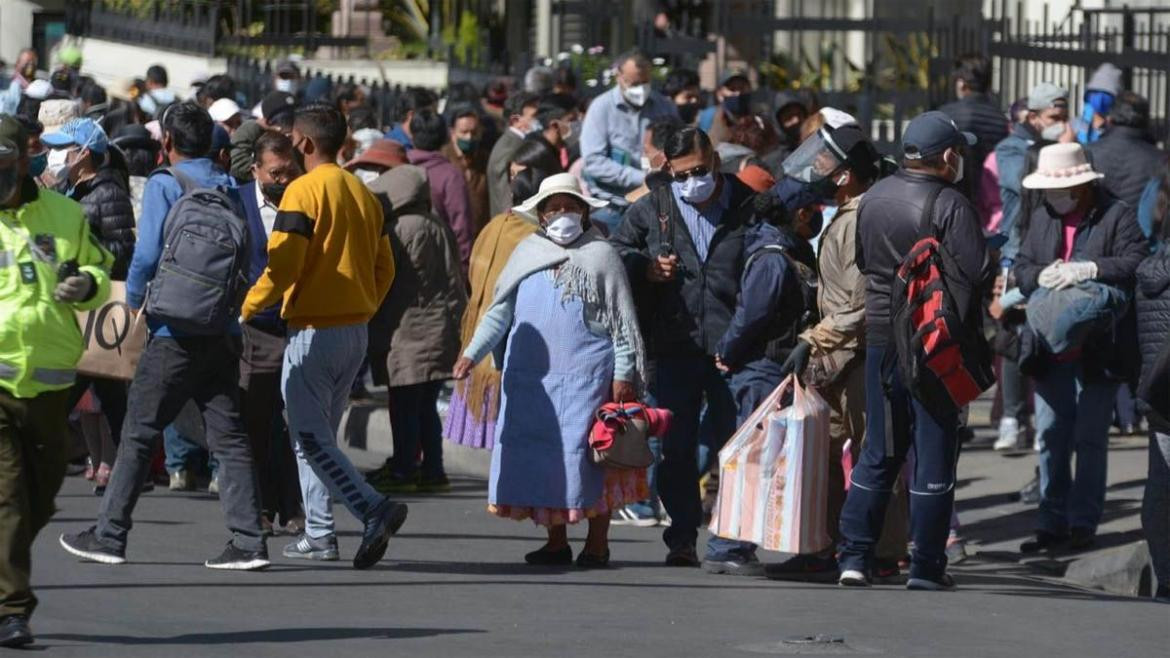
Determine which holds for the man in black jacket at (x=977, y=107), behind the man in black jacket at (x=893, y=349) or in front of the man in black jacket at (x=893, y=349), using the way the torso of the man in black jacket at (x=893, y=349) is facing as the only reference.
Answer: in front

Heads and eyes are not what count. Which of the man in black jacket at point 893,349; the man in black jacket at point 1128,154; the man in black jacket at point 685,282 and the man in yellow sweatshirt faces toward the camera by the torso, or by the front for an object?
the man in black jacket at point 685,282

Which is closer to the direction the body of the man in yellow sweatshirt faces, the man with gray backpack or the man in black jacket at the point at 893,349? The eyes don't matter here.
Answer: the man with gray backpack

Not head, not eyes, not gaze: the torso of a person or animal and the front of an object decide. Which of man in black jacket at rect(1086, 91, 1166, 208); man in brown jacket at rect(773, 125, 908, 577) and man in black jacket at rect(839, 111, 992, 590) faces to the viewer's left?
the man in brown jacket

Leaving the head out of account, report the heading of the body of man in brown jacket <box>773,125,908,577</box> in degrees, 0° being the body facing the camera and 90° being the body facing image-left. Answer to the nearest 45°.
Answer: approximately 90°

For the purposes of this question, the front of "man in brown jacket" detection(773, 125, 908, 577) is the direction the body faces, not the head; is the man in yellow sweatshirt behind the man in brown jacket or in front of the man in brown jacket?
in front

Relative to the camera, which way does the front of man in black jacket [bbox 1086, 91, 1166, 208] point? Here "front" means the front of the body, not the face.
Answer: away from the camera

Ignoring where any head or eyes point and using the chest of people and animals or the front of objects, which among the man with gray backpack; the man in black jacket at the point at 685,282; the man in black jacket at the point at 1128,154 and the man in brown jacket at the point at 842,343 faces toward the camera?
the man in black jacket at the point at 685,282

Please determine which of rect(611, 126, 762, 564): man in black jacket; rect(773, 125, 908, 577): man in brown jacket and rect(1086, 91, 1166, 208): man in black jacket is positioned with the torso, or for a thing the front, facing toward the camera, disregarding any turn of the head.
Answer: rect(611, 126, 762, 564): man in black jacket

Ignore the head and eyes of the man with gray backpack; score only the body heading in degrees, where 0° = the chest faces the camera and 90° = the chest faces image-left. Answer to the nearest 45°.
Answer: approximately 135°

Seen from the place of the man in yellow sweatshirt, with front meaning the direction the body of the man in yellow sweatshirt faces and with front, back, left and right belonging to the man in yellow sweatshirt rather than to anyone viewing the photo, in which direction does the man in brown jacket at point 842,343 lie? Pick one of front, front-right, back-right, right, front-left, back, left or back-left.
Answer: back-right

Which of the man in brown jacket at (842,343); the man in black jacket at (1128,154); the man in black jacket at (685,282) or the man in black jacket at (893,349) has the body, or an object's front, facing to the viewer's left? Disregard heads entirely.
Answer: the man in brown jacket

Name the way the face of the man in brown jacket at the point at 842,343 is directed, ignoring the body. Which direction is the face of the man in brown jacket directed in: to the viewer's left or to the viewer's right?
to the viewer's left

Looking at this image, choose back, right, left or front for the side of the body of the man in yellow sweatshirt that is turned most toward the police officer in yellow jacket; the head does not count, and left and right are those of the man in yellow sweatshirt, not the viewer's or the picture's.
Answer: left
